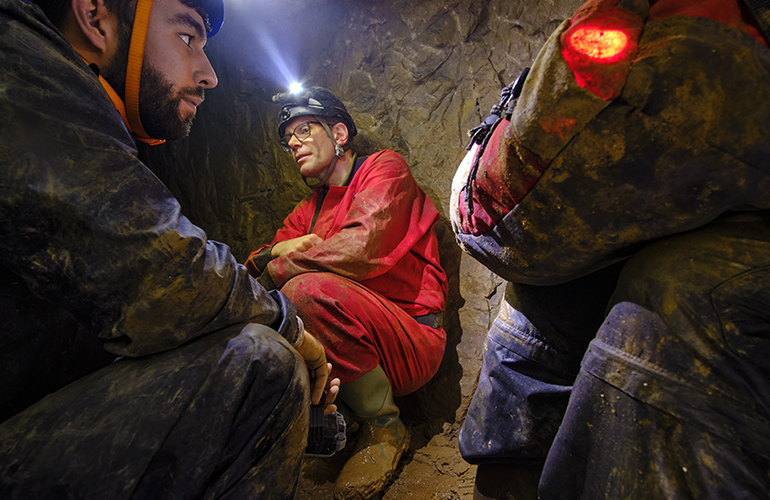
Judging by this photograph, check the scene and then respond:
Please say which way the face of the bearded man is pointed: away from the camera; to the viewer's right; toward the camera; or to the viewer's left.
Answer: to the viewer's right

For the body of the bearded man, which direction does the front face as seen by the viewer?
to the viewer's right
